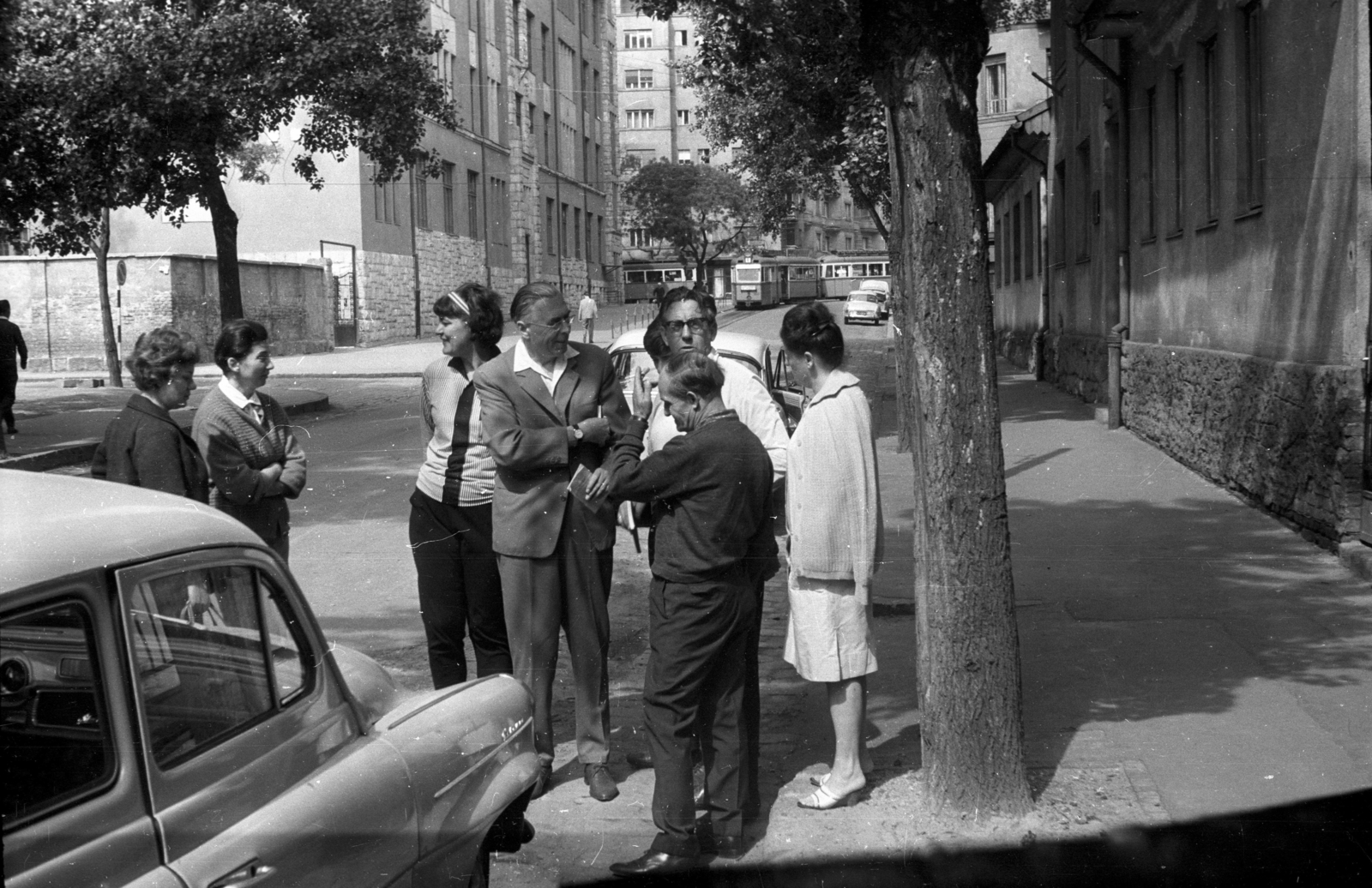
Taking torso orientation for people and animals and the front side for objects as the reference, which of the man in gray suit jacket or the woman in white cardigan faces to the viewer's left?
the woman in white cardigan

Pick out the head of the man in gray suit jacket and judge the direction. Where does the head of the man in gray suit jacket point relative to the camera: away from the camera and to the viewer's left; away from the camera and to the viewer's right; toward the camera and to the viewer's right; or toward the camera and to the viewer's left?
toward the camera and to the viewer's right

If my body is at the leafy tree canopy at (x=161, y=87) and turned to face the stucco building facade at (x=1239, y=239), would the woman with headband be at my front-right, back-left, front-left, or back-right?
front-right

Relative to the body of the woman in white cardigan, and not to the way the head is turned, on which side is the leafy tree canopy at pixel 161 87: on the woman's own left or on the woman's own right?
on the woman's own right

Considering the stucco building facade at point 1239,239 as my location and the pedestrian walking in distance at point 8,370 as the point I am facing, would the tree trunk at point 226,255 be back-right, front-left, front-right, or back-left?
front-right

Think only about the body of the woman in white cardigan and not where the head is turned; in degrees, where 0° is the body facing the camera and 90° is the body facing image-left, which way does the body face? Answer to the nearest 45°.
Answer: approximately 90°

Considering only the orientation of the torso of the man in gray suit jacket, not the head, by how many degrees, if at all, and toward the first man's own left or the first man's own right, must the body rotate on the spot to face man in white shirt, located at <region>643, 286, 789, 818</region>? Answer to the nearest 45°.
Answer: approximately 45° to the first man's own left

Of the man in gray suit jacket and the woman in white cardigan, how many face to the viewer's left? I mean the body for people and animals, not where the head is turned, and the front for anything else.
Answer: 1

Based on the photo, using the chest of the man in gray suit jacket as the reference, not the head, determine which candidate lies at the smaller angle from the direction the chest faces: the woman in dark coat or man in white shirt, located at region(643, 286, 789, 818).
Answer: the man in white shirt

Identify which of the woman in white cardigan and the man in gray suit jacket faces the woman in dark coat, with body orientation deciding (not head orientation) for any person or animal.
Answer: the woman in white cardigan

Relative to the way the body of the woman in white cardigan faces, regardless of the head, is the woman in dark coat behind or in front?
in front

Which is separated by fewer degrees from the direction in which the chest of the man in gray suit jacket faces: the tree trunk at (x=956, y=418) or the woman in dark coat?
the tree trunk

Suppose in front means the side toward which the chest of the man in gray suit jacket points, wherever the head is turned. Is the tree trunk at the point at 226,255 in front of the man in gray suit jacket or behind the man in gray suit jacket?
behind

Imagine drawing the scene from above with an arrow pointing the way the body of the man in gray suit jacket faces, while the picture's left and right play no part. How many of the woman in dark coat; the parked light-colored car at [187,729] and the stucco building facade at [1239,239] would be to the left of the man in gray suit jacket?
1

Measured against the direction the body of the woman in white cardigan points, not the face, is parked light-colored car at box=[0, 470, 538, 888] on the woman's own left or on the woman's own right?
on the woman's own left

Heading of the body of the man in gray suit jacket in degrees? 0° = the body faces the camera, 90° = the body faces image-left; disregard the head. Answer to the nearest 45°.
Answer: approximately 315°
